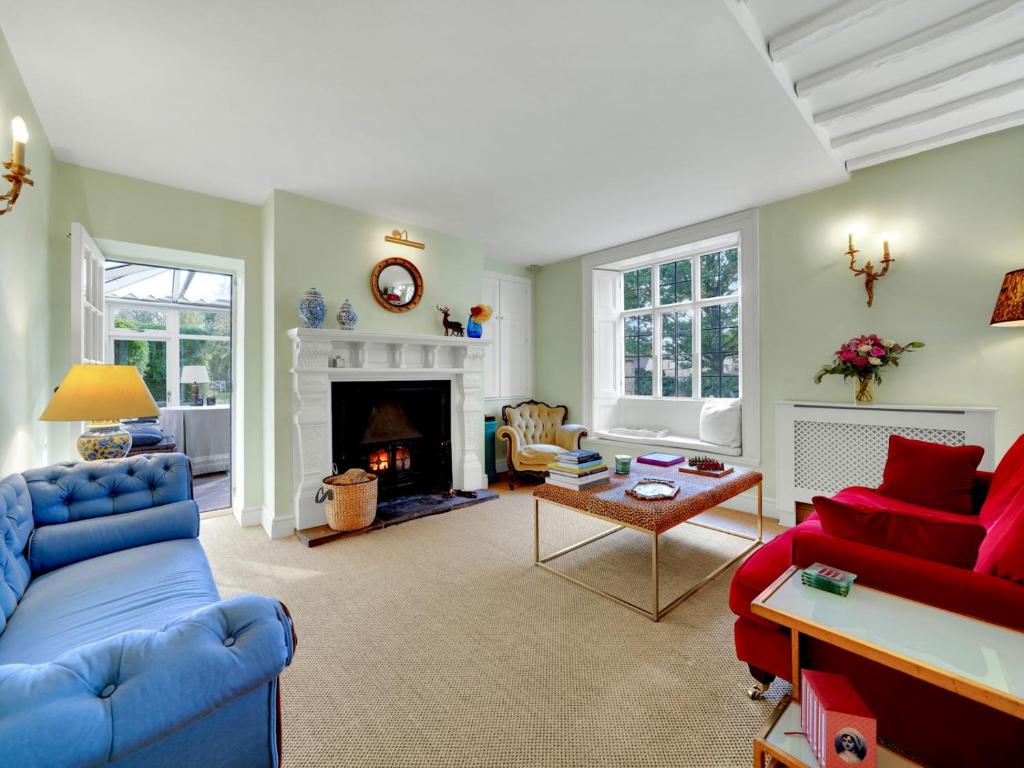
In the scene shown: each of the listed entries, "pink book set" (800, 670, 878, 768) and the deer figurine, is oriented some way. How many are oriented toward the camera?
1

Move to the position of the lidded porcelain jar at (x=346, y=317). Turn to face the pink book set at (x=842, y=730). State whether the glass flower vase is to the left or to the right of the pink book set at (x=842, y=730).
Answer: left

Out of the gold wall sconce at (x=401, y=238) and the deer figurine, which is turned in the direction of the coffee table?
the gold wall sconce

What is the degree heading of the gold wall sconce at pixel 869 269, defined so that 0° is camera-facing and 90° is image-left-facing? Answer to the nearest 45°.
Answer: approximately 0°

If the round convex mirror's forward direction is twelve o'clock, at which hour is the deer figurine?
The deer figurine is roughly at 10 o'clock from the round convex mirror.

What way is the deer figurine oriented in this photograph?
to the viewer's left

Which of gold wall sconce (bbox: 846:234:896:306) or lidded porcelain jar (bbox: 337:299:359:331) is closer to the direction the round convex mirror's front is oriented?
the gold wall sconce

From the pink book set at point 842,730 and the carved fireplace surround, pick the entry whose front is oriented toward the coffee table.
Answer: the carved fireplace surround

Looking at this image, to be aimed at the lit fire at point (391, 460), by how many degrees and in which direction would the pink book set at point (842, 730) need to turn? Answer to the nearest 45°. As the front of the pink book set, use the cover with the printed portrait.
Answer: approximately 90° to its right

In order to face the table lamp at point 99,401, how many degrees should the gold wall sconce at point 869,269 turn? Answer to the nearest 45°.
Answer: approximately 45° to its right
